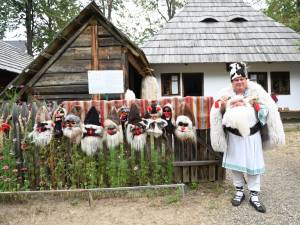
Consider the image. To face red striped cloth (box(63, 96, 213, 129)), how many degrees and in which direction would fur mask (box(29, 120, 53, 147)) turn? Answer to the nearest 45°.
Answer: approximately 90° to its left

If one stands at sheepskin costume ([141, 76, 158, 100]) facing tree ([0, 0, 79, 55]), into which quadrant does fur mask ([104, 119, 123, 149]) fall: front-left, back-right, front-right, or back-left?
back-left

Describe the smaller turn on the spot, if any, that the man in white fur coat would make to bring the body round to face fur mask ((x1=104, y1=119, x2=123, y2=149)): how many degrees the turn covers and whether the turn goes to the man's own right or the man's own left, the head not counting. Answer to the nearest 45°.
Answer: approximately 90° to the man's own right

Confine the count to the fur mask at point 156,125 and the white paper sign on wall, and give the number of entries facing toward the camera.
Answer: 2

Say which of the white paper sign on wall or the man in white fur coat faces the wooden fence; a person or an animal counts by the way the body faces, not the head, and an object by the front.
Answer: the white paper sign on wall

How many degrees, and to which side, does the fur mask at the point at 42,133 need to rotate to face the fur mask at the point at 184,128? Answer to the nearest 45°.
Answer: approximately 90° to its left

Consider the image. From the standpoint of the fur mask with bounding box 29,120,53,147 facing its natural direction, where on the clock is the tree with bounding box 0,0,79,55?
The tree is roughly at 6 o'clock from the fur mask.

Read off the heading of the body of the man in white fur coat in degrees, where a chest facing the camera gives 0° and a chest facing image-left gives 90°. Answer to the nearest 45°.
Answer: approximately 0°

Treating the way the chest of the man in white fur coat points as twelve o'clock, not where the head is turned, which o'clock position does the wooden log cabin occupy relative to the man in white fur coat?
The wooden log cabin is roughly at 4 o'clock from the man in white fur coat.

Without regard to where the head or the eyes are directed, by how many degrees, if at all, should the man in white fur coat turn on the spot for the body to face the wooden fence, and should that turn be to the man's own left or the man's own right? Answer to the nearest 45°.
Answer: approximately 90° to the man's own right
